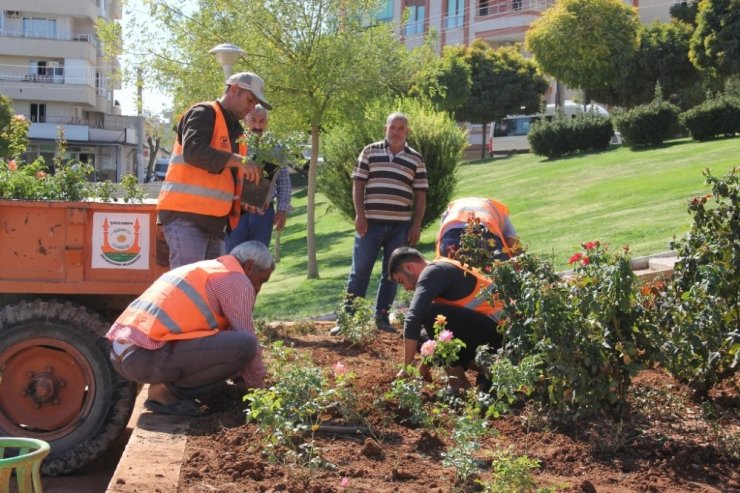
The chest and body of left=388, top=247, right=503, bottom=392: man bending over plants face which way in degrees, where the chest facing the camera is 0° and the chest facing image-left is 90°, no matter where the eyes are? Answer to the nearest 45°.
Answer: approximately 90°

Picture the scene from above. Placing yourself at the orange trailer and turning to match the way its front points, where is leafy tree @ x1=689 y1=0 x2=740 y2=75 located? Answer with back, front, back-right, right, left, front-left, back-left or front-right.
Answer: back-right

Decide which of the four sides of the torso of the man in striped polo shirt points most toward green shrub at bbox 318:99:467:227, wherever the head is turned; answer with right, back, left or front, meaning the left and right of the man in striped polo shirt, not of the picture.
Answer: back

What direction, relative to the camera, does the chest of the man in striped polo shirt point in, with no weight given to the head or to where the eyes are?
toward the camera

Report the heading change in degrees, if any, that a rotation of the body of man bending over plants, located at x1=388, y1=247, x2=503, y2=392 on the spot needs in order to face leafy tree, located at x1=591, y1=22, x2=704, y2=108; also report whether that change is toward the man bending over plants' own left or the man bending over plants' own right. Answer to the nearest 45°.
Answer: approximately 90° to the man bending over plants' own right

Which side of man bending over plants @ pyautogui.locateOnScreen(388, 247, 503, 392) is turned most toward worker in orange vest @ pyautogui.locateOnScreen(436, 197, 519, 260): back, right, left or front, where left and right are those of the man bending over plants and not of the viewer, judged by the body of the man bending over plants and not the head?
right

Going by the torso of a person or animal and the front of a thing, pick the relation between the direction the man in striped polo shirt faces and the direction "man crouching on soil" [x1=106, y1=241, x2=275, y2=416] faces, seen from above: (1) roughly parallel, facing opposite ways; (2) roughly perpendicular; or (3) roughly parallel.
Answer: roughly perpendicular

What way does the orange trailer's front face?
to the viewer's left

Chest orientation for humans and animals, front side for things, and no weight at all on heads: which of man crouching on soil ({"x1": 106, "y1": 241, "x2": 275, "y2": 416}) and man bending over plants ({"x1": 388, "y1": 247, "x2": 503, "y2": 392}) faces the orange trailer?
the man bending over plants

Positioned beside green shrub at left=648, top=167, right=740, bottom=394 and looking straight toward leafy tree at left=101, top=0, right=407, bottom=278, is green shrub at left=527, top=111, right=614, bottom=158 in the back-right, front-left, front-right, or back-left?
front-right

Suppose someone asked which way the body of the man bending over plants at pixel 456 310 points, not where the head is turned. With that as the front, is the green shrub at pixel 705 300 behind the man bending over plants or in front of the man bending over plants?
behind

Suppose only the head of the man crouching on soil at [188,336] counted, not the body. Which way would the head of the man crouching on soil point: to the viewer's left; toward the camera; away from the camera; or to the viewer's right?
to the viewer's right

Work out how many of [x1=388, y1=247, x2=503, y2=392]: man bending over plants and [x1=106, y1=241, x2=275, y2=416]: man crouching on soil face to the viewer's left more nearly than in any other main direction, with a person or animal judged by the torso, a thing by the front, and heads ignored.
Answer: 1

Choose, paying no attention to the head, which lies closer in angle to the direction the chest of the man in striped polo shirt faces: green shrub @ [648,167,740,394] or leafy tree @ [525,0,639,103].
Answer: the green shrub

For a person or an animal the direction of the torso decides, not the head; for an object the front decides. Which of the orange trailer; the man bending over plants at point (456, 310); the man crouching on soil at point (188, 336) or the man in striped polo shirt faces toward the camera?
the man in striped polo shirt

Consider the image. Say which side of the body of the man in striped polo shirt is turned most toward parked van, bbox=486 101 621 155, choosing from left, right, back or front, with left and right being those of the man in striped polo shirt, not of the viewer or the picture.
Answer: back

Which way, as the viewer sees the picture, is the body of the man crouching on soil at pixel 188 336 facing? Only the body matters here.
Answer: to the viewer's right

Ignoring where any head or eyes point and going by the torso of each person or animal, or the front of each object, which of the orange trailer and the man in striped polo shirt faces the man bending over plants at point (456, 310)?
the man in striped polo shirt
